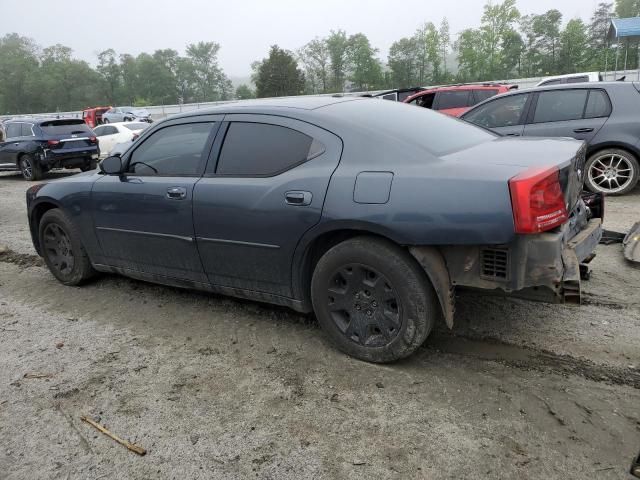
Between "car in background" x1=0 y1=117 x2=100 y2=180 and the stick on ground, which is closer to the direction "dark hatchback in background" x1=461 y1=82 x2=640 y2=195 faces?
the car in background

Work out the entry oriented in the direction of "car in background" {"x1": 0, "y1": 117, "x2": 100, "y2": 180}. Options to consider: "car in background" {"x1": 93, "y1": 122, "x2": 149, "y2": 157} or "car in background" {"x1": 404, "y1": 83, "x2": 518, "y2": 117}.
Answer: "car in background" {"x1": 404, "y1": 83, "x2": 518, "y2": 117}

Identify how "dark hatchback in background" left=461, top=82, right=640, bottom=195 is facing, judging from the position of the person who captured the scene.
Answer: facing to the left of the viewer

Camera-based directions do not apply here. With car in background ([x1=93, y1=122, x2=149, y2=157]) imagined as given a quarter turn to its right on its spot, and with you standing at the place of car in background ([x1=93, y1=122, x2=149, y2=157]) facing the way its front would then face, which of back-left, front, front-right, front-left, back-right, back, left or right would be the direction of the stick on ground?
back-right

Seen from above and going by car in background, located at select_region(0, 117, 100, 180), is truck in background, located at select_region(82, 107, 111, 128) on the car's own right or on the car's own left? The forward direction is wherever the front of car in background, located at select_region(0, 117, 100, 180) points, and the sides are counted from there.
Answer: on the car's own right

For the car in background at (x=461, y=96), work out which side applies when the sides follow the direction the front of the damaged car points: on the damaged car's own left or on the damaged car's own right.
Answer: on the damaged car's own right

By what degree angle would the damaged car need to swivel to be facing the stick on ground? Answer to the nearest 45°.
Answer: approximately 90° to its left

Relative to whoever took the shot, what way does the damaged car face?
facing away from the viewer and to the left of the viewer

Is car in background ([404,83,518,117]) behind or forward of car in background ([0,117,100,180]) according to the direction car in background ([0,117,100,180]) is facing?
behind
